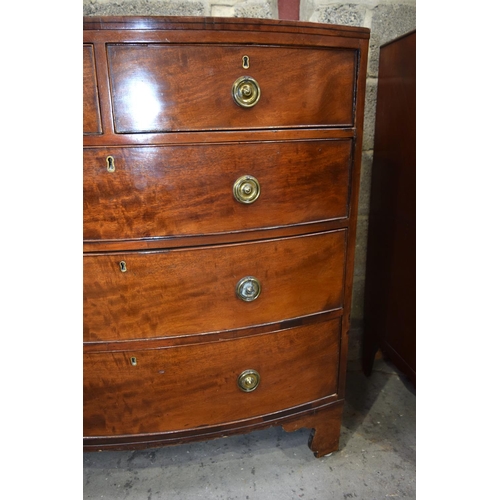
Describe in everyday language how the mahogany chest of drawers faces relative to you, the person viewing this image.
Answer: facing the viewer
